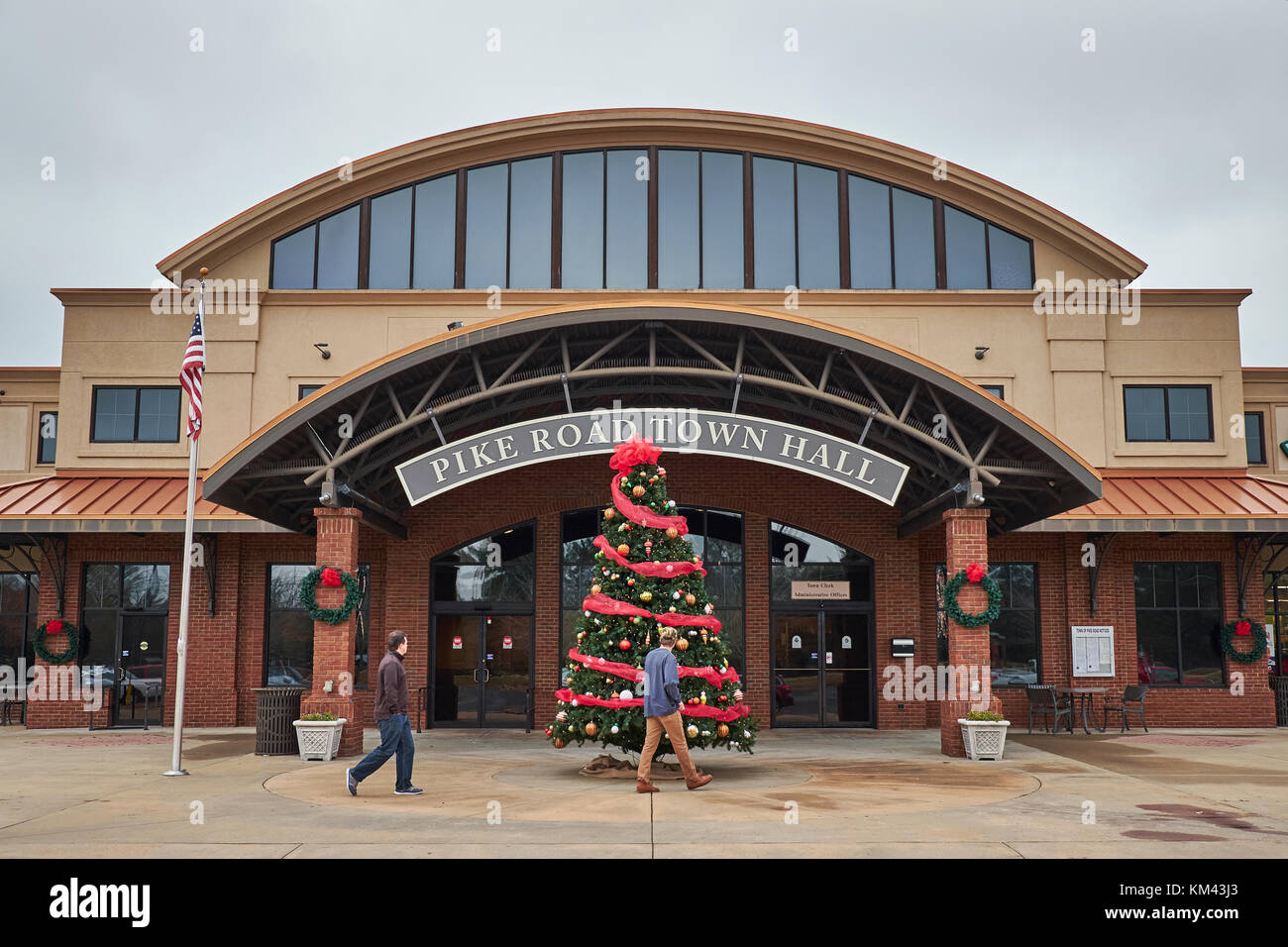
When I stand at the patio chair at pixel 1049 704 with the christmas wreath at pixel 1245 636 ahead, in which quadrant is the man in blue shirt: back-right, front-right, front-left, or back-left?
back-right

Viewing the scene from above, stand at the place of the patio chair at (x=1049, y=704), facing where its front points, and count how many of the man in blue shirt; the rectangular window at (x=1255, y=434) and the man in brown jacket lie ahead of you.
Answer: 1

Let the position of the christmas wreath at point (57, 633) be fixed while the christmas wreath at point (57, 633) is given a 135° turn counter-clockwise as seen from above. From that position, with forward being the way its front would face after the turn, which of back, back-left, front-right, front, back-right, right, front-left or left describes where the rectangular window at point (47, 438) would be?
front-left

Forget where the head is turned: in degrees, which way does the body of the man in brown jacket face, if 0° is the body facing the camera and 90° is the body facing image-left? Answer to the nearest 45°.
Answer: approximately 270°

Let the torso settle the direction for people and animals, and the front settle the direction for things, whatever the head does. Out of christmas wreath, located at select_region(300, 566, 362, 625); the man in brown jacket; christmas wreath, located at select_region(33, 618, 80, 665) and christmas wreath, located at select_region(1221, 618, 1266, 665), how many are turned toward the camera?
3

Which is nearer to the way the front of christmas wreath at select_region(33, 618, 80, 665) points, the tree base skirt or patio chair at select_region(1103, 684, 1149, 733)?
the tree base skirt

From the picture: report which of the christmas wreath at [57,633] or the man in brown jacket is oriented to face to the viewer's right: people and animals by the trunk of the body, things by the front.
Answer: the man in brown jacket

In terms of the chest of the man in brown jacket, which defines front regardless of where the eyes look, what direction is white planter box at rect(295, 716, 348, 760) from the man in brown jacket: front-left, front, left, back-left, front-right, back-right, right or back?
left

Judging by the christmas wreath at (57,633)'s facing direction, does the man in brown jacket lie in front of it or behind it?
in front

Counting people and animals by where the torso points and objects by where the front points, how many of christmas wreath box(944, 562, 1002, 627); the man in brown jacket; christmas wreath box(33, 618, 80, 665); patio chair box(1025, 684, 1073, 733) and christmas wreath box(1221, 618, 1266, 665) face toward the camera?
3

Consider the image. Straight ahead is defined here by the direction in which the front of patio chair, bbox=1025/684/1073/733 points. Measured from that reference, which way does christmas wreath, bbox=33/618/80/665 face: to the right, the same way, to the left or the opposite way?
to the right

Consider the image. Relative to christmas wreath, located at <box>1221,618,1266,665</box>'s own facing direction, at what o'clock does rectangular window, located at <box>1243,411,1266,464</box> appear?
The rectangular window is roughly at 6 o'clock from the christmas wreath.

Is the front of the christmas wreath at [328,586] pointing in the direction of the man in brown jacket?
yes
